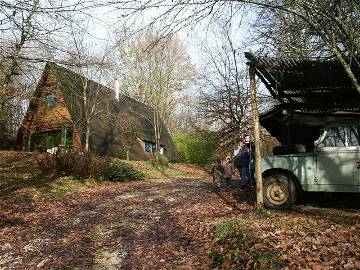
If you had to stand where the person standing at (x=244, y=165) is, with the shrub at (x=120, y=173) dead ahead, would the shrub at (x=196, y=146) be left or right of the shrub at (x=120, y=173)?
right

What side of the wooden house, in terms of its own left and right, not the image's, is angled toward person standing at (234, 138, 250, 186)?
left

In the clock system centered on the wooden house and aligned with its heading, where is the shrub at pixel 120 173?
The shrub is roughly at 10 o'clock from the wooden house.

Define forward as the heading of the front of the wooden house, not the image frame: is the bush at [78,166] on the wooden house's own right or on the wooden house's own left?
on the wooden house's own left

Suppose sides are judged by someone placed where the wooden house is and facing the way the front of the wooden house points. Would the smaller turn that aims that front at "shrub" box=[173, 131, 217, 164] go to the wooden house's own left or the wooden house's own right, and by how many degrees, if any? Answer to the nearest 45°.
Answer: approximately 180°

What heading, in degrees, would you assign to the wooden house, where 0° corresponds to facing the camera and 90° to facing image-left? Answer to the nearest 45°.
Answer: approximately 45°

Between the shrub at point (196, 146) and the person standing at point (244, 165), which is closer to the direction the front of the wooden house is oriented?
the person standing
